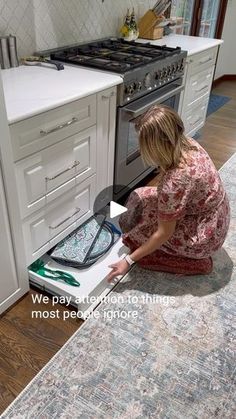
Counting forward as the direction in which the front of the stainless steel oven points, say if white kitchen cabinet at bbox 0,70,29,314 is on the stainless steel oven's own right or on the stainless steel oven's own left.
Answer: on the stainless steel oven's own right

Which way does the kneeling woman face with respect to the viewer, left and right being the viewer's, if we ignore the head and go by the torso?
facing to the left of the viewer

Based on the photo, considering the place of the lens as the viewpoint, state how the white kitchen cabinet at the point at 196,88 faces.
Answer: facing the viewer and to the right of the viewer

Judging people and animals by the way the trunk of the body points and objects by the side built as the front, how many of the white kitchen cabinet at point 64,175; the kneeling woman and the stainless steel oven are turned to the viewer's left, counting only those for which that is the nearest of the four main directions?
1

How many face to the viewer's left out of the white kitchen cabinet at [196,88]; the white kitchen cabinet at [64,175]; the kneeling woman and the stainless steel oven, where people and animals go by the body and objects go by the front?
1

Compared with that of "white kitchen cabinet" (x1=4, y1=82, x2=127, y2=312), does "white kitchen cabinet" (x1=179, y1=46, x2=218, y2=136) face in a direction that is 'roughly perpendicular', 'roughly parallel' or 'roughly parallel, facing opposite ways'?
roughly parallel

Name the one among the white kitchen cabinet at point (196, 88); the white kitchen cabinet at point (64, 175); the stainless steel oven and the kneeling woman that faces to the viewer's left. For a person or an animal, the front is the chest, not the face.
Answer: the kneeling woman

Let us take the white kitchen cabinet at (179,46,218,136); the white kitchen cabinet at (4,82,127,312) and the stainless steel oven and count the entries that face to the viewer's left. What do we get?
0

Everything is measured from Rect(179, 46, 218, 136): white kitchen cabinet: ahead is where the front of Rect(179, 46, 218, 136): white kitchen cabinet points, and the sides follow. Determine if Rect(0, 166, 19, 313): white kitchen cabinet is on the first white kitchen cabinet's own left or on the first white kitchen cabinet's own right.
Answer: on the first white kitchen cabinet's own right

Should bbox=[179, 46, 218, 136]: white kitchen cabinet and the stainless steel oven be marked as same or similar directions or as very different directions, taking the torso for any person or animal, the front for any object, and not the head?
same or similar directions

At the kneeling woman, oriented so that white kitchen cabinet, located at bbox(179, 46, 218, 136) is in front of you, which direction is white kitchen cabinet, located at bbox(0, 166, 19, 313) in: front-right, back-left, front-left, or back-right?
back-left

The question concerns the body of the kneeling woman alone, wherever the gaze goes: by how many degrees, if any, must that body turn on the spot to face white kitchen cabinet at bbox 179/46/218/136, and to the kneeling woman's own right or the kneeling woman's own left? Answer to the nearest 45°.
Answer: approximately 90° to the kneeling woman's own right

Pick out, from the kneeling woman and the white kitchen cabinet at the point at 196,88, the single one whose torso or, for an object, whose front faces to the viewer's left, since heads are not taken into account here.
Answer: the kneeling woman

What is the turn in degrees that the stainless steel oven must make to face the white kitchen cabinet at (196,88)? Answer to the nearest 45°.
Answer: approximately 90° to its left

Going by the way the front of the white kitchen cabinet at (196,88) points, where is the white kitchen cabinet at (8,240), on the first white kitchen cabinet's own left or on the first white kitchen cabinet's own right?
on the first white kitchen cabinet's own right

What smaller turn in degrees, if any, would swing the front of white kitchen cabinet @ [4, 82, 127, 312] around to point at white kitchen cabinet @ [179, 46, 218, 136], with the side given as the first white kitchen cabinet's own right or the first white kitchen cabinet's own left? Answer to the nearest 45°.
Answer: approximately 90° to the first white kitchen cabinet's own left

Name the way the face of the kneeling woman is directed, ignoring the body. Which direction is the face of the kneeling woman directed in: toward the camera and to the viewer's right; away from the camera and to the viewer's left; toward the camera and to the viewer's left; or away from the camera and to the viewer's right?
away from the camera and to the viewer's left

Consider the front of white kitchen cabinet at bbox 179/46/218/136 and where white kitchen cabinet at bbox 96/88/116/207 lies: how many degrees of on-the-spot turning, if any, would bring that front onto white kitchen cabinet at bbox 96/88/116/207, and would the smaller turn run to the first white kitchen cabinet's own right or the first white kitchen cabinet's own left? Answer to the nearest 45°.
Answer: approximately 45° to the first white kitchen cabinet's own right
